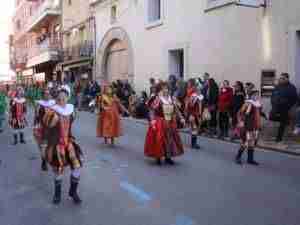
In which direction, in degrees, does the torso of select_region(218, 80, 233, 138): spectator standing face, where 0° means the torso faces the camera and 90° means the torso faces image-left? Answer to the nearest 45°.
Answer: approximately 45°

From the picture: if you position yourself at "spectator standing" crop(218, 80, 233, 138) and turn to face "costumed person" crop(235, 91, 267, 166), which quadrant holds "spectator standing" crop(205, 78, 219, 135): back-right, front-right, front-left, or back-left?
back-right

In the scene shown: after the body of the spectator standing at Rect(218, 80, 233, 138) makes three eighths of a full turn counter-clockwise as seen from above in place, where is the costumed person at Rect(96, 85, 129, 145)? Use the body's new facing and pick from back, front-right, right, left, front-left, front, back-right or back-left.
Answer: back-right

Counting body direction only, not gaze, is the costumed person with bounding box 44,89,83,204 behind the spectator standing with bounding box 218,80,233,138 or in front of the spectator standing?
in front

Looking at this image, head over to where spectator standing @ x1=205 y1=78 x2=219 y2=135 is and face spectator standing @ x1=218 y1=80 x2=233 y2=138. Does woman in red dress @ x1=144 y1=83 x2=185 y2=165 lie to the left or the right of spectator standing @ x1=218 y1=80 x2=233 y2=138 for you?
right

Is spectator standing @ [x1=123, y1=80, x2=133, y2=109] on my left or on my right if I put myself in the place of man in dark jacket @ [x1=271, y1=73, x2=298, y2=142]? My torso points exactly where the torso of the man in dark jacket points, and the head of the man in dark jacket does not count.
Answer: on my right

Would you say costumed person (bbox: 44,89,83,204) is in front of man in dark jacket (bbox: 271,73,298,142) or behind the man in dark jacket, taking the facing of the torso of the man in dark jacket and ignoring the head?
in front

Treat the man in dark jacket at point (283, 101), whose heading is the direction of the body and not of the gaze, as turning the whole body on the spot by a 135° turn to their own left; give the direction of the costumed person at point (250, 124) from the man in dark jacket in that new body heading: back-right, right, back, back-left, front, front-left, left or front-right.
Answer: right

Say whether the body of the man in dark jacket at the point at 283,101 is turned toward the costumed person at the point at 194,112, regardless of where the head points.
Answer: yes
